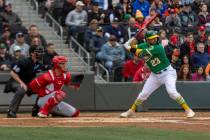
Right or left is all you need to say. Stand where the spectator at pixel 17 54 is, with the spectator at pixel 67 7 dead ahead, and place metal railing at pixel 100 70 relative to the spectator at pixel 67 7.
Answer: right

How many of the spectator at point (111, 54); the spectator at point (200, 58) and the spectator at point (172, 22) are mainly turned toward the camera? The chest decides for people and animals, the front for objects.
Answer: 3

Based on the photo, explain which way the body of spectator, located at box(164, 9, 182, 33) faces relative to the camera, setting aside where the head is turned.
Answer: toward the camera

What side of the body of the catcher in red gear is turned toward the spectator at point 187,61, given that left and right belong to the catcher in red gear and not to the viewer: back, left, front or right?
left

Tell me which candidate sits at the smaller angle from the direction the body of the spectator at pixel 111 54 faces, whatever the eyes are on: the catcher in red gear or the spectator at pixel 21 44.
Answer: the catcher in red gear

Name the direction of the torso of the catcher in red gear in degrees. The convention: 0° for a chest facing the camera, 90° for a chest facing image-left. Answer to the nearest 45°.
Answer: approximately 315°

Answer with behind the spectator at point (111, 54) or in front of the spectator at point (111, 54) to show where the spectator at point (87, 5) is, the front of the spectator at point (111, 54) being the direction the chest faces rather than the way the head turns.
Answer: behind

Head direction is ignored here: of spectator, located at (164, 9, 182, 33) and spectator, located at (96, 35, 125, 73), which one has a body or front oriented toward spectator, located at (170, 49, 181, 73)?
spectator, located at (164, 9, 182, 33)

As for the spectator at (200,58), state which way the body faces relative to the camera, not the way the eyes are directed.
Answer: toward the camera
